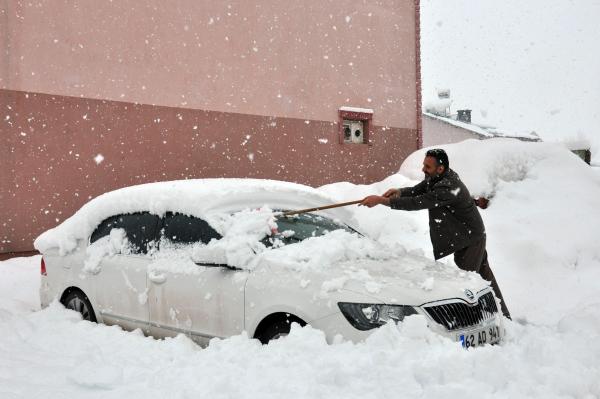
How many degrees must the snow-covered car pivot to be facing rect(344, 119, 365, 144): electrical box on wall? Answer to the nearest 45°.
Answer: approximately 135° to its left

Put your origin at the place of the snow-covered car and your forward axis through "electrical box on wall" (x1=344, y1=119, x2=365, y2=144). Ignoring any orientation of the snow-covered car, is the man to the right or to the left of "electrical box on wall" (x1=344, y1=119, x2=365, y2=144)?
right

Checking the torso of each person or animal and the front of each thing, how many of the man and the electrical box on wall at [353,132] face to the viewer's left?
1

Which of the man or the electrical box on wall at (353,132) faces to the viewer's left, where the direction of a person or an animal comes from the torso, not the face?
the man

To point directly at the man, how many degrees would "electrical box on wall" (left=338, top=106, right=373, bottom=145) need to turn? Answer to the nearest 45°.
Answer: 0° — it already faces them

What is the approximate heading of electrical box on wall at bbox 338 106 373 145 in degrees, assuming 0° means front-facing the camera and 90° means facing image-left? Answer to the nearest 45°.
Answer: approximately 0°

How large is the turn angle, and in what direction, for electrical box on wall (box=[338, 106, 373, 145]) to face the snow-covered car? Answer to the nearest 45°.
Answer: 0° — it already faces it

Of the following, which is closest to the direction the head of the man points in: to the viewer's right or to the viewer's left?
to the viewer's left

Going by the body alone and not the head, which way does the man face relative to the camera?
to the viewer's left

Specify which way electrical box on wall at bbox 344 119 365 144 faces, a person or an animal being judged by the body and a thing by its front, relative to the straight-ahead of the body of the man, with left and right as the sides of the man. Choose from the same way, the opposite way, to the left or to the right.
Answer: to the left
